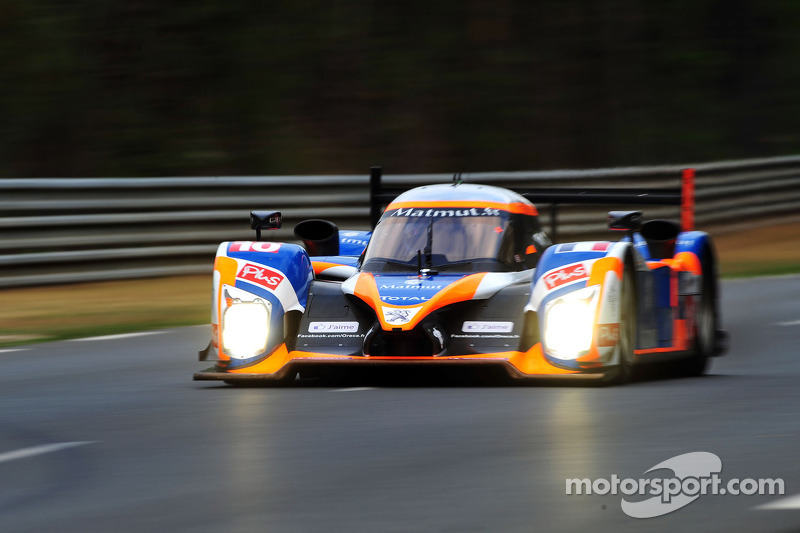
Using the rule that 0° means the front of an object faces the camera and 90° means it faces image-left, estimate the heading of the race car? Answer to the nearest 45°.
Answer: approximately 0°
